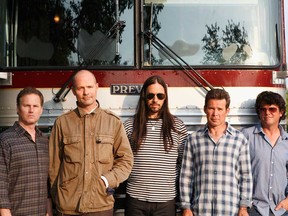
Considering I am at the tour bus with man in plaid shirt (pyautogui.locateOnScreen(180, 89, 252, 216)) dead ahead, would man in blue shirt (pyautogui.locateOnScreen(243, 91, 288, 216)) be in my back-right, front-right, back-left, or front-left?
front-left

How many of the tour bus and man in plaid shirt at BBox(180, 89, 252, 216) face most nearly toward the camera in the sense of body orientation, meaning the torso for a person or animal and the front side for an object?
2

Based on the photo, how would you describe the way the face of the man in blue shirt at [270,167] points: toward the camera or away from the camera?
toward the camera

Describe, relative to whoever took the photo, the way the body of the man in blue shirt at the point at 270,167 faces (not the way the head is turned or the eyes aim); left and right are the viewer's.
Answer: facing the viewer

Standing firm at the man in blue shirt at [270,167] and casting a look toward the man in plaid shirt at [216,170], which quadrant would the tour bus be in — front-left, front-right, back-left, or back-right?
front-right

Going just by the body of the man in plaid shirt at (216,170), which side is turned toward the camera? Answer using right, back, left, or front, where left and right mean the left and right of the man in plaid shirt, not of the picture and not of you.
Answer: front

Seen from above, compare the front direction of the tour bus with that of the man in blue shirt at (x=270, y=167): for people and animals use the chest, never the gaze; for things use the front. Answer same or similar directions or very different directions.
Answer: same or similar directions

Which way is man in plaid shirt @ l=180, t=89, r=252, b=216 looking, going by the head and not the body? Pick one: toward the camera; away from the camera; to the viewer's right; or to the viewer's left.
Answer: toward the camera

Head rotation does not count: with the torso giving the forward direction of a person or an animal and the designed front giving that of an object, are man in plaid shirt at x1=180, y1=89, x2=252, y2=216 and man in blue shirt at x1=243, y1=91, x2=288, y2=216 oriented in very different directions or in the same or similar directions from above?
same or similar directions

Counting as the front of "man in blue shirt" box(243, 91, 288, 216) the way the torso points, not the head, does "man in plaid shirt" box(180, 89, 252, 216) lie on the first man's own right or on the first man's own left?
on the first man's own right

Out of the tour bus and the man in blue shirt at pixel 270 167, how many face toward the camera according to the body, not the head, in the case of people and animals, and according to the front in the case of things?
2

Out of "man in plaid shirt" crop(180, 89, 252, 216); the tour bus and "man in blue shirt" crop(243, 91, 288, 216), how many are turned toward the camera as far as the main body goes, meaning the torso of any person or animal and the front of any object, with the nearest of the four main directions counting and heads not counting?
3

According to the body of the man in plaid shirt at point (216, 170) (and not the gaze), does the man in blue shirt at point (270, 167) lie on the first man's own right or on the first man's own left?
on the first man's own left
